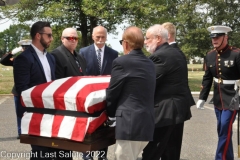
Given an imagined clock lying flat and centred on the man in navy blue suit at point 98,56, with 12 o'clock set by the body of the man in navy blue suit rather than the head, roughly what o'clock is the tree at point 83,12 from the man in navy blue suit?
The tree is roughly at 6 o'clock from the man in navy blue suit.

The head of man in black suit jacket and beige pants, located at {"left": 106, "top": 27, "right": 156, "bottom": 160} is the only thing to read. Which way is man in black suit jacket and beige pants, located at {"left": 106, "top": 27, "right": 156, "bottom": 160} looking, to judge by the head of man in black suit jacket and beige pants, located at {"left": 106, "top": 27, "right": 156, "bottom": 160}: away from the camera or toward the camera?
away from the camera

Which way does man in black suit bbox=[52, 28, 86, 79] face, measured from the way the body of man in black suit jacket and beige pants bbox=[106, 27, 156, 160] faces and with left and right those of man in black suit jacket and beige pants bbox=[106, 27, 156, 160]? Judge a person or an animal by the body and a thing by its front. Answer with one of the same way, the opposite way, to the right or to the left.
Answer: the opposite way

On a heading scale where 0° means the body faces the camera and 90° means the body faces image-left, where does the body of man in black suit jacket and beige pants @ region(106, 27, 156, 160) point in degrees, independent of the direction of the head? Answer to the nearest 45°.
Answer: approximately 135°

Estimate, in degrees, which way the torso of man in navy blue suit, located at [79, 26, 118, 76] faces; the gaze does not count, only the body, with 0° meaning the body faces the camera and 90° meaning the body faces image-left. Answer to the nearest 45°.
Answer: approximately 0°

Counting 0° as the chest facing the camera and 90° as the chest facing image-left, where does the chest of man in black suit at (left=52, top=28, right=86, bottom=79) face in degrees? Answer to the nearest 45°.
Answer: approximately 315°

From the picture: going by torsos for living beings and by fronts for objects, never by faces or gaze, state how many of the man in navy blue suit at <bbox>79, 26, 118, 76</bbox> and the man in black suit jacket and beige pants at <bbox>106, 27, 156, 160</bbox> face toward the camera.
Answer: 1

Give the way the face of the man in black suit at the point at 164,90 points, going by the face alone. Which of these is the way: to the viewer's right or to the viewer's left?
to the viewer's left

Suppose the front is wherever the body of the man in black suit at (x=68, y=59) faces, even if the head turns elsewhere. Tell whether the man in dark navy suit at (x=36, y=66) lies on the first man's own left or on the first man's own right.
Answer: on the first man's own right

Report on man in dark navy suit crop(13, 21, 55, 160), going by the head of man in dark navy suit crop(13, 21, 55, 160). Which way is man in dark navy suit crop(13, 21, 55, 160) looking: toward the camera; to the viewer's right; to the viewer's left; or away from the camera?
to the viewer's right
